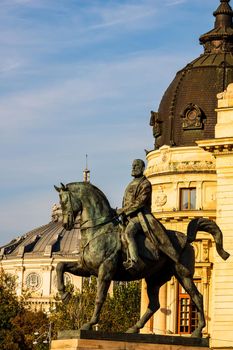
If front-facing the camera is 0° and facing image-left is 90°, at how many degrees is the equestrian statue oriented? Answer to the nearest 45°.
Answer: approximately 90°
